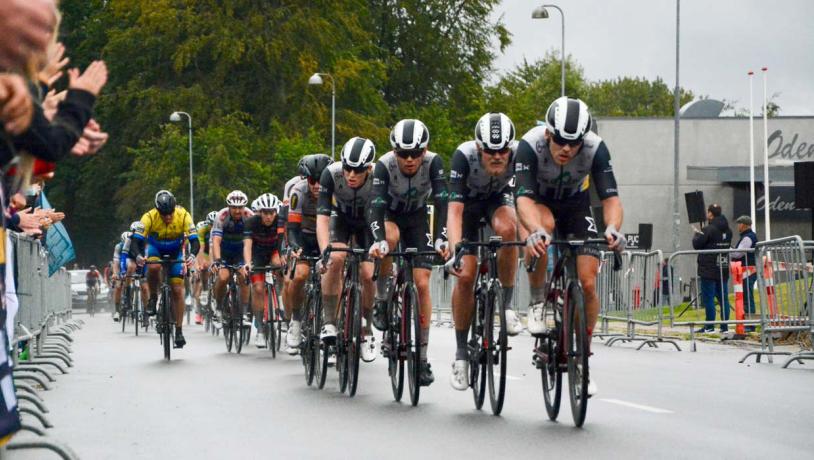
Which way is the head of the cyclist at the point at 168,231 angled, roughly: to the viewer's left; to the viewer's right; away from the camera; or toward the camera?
toward the camera

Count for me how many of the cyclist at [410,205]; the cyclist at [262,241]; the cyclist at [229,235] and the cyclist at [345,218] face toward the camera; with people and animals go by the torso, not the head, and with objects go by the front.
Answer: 4

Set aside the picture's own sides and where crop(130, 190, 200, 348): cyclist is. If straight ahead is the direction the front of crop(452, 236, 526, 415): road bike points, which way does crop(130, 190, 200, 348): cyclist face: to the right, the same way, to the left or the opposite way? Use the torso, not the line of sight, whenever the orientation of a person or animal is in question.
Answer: the same way

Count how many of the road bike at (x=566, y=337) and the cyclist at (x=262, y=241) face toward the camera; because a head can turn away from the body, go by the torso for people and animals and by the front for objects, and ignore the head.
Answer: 2

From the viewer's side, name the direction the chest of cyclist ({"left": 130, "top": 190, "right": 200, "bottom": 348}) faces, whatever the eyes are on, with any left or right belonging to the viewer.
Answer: facing the viewer

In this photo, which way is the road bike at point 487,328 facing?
toward the camera

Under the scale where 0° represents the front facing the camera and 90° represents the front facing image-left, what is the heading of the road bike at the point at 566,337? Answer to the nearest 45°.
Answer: approximately 0°

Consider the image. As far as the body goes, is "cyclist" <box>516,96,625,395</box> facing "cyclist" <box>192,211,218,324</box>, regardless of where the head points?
no

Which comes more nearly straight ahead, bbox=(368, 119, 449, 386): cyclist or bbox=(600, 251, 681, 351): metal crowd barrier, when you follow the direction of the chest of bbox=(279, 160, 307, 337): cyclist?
the cyclist

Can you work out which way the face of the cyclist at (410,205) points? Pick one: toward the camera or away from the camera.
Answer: toward the camera

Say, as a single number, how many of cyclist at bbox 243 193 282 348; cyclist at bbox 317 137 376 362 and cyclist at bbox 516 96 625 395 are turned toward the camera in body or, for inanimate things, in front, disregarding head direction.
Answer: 3

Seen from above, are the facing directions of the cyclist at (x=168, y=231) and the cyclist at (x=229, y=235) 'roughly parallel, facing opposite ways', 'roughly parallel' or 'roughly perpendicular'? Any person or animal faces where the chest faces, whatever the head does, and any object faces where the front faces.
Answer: roughly parallel

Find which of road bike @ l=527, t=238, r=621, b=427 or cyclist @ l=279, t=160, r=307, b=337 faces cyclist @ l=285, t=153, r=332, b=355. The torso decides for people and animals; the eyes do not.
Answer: cyclist @ l=279, t=160, r=307, b=337

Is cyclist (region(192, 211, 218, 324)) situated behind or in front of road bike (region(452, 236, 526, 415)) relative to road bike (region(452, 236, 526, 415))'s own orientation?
behind

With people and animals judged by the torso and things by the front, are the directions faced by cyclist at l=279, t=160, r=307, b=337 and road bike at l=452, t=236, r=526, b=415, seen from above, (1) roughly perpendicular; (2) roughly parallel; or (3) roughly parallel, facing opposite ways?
roughly parallel

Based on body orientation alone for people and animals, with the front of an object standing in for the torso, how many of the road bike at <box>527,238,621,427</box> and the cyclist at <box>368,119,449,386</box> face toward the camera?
2

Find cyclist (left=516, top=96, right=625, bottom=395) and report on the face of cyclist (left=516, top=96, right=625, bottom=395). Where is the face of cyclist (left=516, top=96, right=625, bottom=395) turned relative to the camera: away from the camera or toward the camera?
toward the camera
